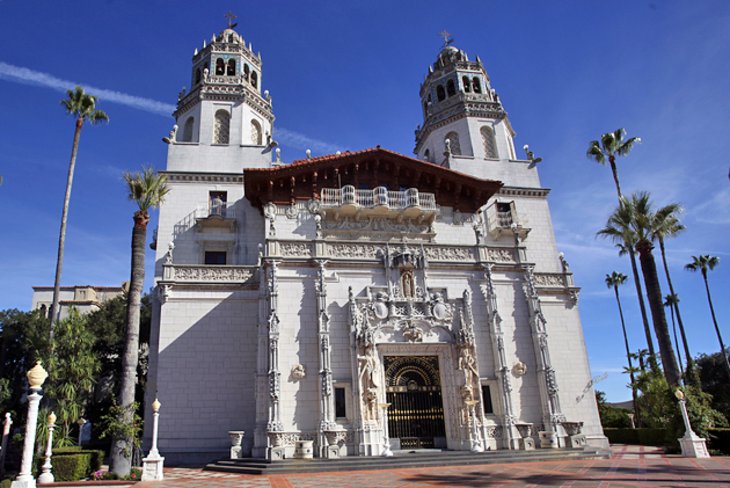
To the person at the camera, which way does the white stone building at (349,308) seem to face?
facing the viewer

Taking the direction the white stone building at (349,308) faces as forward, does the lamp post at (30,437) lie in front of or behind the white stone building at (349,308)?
in front

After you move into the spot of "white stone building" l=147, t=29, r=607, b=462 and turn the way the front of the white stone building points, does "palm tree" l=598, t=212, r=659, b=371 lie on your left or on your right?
on your left

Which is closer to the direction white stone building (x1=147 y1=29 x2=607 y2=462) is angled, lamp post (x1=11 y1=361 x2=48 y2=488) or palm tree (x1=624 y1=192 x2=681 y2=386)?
the lamp post

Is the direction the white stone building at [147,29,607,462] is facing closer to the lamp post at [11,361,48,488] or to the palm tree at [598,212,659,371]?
the lamp post

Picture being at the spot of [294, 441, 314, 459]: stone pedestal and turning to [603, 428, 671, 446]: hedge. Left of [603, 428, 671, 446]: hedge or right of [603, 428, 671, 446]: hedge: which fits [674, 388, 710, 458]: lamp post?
right

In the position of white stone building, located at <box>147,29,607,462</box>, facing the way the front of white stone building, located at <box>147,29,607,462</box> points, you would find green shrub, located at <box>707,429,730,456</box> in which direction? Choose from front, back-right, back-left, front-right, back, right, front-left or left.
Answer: left

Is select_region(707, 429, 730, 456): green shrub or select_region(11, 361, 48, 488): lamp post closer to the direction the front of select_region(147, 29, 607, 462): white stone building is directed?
the lamp post

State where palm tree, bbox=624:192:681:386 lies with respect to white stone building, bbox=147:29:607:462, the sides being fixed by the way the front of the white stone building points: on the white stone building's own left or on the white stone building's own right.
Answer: on the white stone building's own left

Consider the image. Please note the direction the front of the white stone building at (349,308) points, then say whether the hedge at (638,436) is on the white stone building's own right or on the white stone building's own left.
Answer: on the white stone building's own left

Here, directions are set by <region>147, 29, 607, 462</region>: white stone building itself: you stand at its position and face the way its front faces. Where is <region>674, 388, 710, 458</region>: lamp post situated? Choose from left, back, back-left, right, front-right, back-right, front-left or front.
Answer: left

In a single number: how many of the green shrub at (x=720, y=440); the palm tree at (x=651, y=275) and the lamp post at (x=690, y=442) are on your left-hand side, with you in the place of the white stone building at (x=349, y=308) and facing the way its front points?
3
